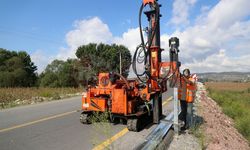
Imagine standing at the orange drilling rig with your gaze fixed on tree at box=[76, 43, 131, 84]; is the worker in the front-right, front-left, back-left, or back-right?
back-right

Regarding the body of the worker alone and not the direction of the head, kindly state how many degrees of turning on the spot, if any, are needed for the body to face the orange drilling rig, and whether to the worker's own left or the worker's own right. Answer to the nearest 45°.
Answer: approximately 45° to the worker's own right

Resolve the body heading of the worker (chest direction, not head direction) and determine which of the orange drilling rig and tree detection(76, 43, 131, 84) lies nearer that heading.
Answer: the orange drilling rig

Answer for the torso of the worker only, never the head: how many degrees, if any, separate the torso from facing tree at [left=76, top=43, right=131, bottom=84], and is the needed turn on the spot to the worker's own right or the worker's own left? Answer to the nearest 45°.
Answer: approximately 90° to the worker's own right

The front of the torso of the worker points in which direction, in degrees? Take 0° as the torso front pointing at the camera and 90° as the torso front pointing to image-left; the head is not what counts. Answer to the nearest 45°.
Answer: approximately 45°

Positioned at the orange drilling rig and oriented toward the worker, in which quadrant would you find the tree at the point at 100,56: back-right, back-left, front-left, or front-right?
back-left
